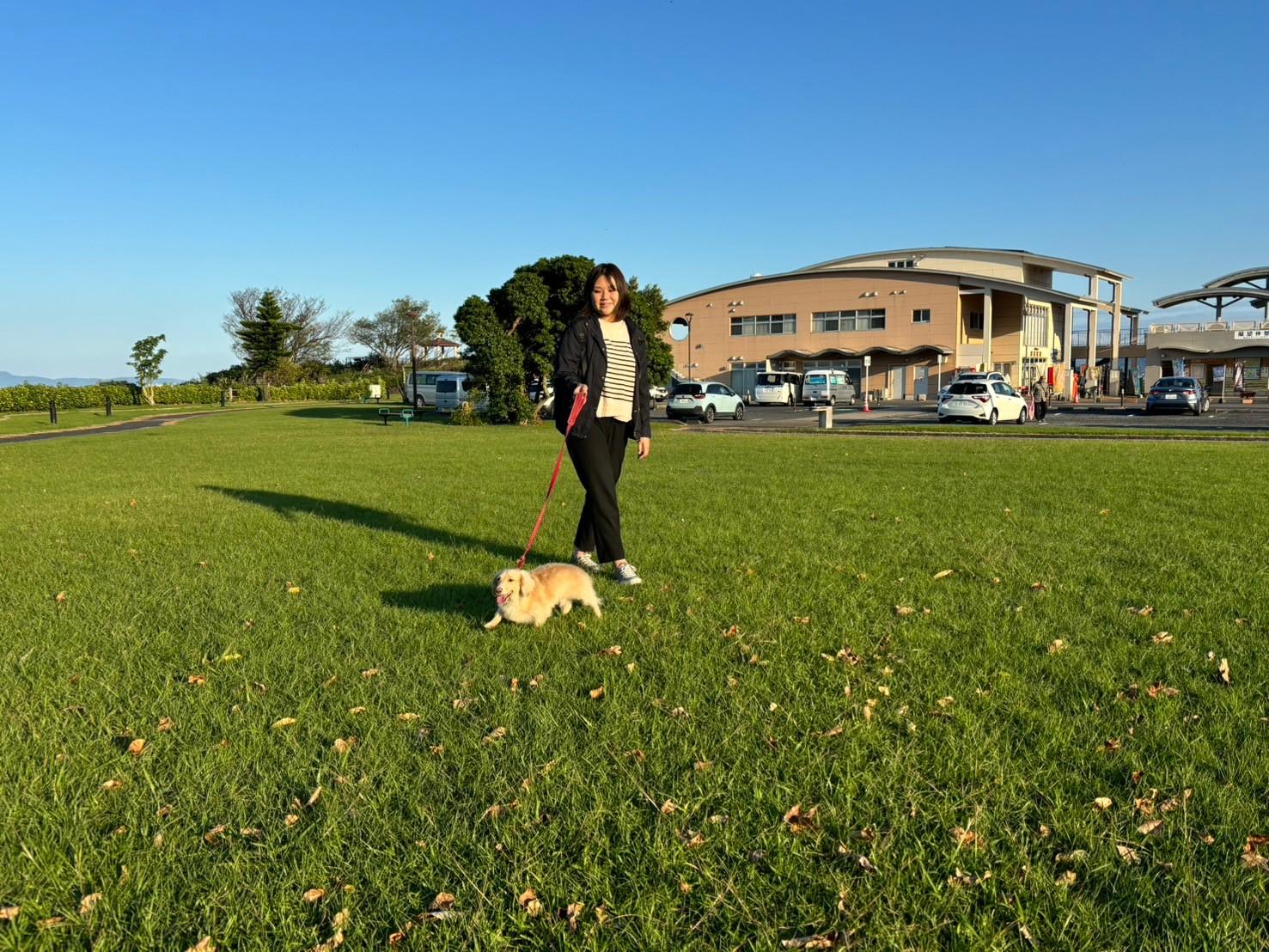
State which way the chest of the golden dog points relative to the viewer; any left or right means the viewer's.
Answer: facing the viewer and to the left of the viewer

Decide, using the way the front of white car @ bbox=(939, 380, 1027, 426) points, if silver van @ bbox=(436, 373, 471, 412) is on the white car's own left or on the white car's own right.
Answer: on the white car's own left

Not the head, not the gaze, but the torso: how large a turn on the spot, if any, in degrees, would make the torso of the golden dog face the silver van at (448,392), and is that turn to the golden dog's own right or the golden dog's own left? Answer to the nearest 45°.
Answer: approximately 135° to the golden dog's own right

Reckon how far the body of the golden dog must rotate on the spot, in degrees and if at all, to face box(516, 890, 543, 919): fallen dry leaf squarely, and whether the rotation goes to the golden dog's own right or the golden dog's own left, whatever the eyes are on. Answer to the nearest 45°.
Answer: approximately 45° to the golden dog's own left

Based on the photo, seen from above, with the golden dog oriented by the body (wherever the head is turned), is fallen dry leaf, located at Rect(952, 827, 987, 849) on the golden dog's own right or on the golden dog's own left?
on the golden dog's own left

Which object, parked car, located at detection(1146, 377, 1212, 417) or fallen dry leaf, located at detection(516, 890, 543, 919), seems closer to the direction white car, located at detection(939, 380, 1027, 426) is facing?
the parked car
